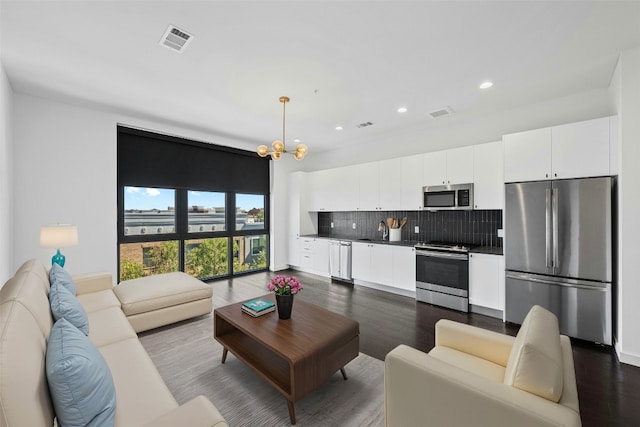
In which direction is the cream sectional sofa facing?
to the viewer's right

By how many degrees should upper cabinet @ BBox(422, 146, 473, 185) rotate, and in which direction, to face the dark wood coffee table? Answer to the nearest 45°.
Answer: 0° — it already faces it

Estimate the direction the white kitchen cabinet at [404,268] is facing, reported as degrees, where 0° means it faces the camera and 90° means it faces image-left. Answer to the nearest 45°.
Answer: approximately 45°

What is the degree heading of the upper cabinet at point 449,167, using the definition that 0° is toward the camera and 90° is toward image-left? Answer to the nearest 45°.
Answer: approximately 45°

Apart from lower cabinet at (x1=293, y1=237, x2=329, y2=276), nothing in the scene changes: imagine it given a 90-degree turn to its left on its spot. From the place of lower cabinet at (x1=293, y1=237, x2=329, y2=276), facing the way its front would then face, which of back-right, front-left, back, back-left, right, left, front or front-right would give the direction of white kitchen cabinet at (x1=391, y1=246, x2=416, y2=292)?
front

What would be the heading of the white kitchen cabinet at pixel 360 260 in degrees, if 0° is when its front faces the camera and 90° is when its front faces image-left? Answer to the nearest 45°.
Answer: approximately 45°

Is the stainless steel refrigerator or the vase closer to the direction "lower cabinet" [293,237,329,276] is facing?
the vase

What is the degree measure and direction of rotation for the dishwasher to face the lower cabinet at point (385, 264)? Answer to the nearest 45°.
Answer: approximately 90° to its left

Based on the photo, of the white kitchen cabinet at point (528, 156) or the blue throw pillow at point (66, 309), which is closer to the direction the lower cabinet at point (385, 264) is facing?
the blue throw pillow

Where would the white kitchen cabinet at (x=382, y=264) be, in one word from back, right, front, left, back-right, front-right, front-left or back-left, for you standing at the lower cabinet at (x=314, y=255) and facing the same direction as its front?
left

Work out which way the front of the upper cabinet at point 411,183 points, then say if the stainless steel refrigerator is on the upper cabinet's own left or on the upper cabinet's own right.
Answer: on the upper cabinet's own left

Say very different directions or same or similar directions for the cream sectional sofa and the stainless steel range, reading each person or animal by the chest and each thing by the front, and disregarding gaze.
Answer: very different directions

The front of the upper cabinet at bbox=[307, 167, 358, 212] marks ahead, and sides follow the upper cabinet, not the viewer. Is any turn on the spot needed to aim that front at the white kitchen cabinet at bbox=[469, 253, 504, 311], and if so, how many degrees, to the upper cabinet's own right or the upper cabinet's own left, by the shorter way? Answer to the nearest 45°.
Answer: approximately 90° to the upper cabinet's own left

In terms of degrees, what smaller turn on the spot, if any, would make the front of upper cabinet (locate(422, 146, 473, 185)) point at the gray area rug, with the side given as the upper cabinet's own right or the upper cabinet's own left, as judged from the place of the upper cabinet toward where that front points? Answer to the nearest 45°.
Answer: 0° — it already faces it

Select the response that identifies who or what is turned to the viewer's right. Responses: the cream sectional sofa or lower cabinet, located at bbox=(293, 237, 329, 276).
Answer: the cream sectional sofa
